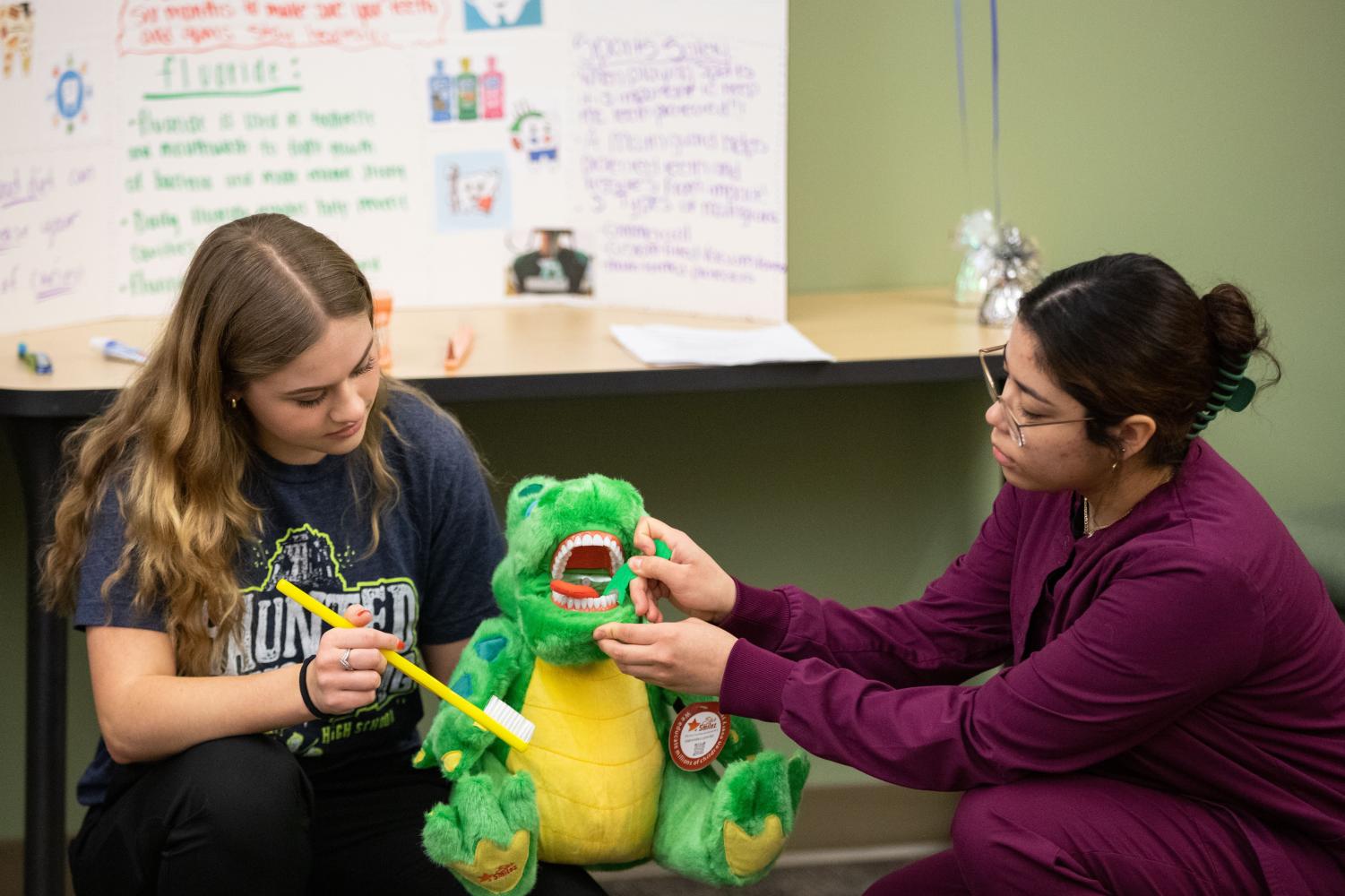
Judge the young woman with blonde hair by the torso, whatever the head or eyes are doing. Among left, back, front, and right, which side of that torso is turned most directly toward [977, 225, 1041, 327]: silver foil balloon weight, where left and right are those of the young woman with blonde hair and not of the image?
left

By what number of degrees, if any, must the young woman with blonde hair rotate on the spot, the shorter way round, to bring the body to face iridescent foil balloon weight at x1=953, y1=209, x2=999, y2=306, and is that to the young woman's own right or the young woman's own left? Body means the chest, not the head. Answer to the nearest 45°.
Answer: approximately 90° to the young woman's own left

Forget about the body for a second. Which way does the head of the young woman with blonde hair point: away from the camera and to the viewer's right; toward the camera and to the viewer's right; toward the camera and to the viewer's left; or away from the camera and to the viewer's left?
toward the camera and to the viewer's right

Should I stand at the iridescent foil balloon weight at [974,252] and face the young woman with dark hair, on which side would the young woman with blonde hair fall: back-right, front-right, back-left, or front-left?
front-right

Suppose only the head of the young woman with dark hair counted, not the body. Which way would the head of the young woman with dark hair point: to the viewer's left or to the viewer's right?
to the viewer's left

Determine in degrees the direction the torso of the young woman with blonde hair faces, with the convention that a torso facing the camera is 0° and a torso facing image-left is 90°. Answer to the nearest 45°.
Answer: approximately 315°
